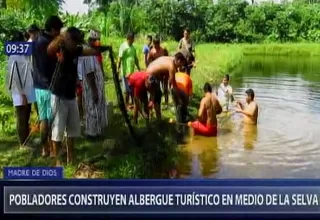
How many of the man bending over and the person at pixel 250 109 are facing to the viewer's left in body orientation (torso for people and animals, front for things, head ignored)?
1

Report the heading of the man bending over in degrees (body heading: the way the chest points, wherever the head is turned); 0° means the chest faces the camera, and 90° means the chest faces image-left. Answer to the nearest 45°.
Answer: approximately 270°

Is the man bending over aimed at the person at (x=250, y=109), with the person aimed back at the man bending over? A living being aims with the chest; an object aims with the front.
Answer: yes

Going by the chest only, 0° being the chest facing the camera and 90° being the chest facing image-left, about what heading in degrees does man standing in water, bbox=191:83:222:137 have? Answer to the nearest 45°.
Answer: approximately 135°

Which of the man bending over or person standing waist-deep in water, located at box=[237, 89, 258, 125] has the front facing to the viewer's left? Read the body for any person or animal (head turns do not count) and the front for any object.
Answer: the person standing waist-deep in water

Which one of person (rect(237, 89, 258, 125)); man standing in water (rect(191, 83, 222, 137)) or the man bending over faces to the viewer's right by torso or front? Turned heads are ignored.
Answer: the man bending over

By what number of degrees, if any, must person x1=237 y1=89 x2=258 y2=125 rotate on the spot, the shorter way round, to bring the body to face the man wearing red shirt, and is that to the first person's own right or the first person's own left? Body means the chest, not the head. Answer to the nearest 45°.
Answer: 0° — they already face them

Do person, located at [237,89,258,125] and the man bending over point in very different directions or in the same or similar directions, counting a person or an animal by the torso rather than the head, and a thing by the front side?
very different directions

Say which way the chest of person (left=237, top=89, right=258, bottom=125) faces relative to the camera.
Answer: to the viewer's left
